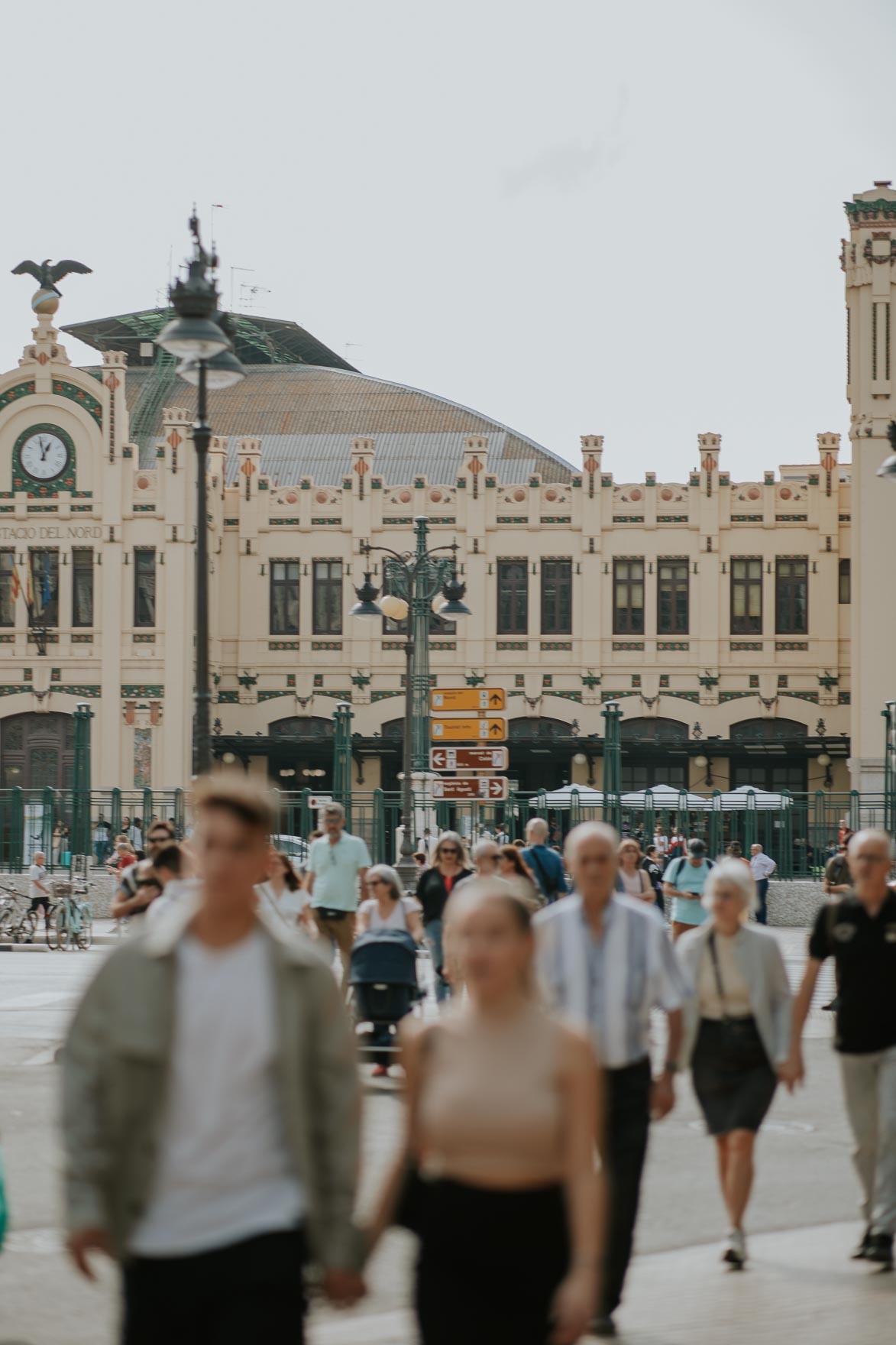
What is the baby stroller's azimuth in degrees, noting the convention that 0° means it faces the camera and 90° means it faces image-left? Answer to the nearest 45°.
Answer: approximately 0°

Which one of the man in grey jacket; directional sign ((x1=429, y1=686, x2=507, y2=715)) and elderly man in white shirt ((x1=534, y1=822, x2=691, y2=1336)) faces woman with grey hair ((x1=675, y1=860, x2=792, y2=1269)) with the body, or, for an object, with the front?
the directional sign

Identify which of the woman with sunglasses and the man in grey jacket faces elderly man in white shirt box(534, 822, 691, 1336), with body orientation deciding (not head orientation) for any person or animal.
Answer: the woman with sunglasses

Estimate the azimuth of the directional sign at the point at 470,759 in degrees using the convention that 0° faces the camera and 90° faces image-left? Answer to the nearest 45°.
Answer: approximately 0°

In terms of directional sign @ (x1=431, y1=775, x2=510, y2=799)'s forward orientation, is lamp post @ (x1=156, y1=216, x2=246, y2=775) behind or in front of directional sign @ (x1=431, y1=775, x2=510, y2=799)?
in front
